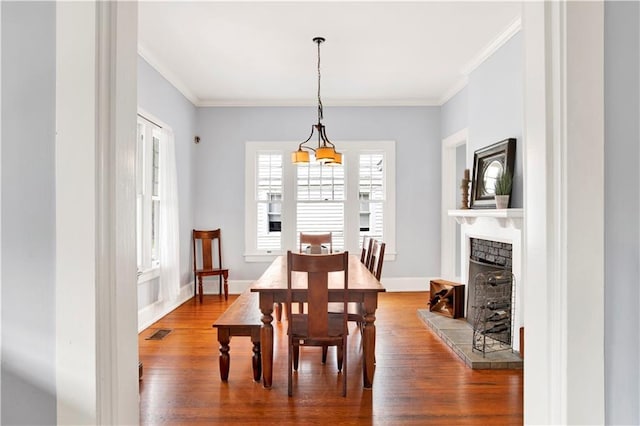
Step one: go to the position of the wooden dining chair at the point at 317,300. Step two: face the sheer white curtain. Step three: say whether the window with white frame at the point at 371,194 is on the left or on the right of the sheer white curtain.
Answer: right

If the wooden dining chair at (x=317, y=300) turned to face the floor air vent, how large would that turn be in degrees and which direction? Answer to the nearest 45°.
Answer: approximately 45° to its left

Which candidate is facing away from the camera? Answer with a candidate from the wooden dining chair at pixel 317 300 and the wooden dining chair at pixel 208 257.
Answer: the wooden dining chair at pixel 317 300

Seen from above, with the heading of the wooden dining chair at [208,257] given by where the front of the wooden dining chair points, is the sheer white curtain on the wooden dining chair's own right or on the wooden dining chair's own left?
on the wooden dining chair's own right

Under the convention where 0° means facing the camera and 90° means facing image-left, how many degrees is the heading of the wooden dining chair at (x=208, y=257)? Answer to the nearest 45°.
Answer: approximately 315°

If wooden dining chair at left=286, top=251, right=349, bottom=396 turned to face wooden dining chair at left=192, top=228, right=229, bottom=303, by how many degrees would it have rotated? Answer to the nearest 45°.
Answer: approximately 45° to its left

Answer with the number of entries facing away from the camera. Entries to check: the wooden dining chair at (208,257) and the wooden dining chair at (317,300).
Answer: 1

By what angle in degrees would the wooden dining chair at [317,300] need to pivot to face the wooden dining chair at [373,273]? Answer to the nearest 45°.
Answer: approximately 45° to its right

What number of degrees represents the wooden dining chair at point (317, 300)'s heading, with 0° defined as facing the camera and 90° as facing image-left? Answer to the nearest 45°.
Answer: approximately 180°

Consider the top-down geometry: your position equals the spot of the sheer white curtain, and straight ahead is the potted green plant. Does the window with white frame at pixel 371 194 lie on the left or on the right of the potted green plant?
left
